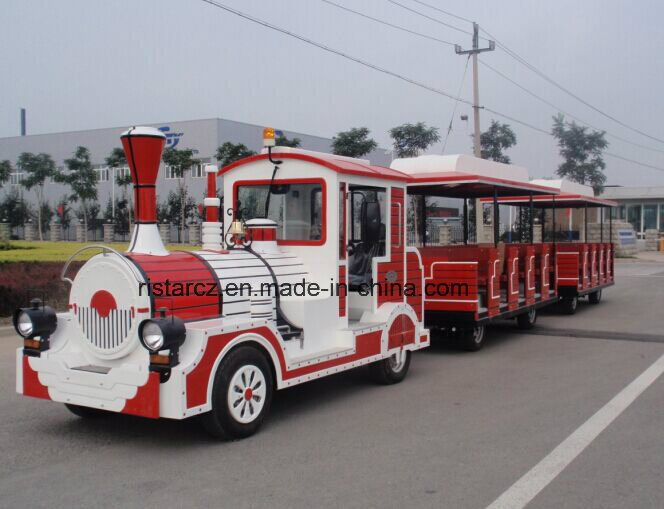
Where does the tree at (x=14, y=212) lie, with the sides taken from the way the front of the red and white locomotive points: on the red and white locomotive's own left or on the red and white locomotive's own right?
on the red and white locomotive's own right

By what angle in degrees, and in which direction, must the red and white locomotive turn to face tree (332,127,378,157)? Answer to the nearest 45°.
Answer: approximately 135° to its right

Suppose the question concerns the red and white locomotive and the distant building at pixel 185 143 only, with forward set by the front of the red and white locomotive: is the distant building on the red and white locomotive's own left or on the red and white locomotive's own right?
on the red and white locomotive's own right

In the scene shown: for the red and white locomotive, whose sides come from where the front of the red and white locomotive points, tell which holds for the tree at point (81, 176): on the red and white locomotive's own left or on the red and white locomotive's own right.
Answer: on the red and white locomotive's own right

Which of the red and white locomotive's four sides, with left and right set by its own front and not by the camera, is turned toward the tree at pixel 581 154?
back

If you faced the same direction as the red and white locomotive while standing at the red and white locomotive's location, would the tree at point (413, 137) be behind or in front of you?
behind

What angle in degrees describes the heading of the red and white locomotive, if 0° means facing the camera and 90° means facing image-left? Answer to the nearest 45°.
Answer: approximately 45°
